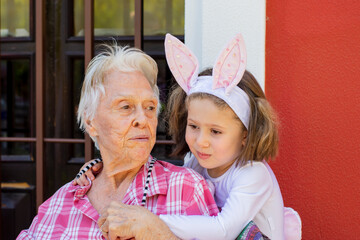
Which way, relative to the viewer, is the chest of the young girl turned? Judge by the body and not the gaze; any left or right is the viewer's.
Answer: facing the viewer and to the left of the viewer

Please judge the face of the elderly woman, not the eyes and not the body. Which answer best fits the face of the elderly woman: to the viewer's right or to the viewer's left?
to the viewer's right

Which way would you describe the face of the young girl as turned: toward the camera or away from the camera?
toward the camera

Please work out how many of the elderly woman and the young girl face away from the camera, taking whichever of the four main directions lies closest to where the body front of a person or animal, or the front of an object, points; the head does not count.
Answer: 0

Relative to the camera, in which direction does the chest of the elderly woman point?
toward the camera
